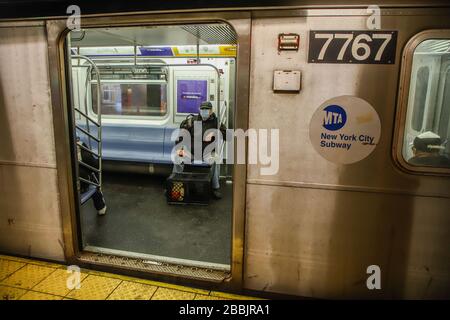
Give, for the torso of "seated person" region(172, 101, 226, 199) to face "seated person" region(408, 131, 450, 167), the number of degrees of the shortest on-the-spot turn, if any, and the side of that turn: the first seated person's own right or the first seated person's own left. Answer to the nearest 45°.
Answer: approximately 45° to the first seated person's own left

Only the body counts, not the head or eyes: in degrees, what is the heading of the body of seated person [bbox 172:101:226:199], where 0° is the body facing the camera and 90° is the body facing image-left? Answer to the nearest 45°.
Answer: approximately 0°

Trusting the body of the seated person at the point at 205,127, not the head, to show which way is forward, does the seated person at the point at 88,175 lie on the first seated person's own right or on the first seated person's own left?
on the first seated person's own right
